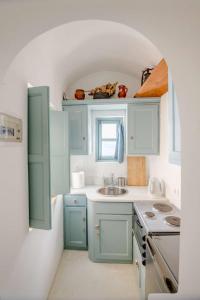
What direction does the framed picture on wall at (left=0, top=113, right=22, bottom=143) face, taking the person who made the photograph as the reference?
facing the viewer and to the right of the viewer

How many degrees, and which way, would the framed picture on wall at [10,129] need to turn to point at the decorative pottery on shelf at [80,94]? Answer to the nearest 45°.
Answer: approximately 90° to its left

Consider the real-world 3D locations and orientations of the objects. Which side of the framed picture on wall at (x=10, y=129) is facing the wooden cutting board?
left

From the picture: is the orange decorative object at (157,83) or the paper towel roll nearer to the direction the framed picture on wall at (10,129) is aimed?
the orange decorative object

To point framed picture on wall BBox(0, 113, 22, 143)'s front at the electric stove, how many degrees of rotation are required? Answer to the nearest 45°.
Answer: approximately 45° to its left

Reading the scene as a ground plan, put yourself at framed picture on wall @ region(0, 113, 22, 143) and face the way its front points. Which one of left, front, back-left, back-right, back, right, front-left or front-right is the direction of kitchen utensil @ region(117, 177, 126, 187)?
left
